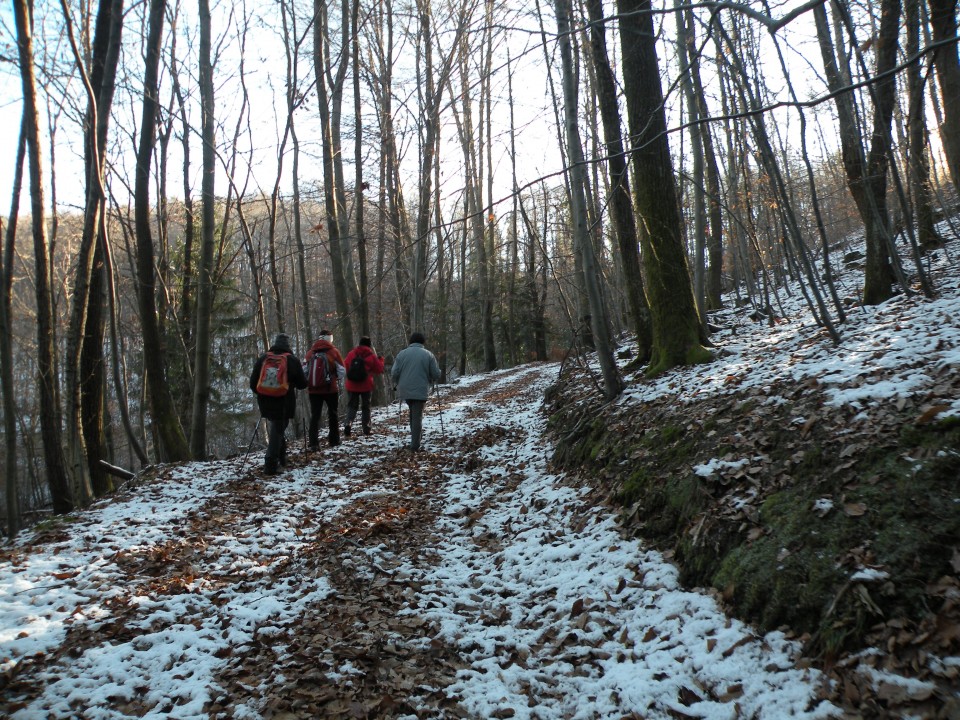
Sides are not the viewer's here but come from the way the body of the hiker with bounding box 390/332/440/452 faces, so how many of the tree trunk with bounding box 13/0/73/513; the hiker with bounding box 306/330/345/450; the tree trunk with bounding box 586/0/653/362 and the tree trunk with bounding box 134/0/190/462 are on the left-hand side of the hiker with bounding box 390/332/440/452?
3

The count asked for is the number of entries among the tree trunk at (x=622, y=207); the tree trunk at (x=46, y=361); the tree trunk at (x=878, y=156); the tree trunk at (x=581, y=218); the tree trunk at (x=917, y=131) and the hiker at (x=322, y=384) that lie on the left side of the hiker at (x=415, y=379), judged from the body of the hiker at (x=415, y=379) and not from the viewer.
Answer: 2

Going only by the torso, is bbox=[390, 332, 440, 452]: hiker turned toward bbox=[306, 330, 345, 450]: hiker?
no

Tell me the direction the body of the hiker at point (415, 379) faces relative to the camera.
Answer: away from the camera

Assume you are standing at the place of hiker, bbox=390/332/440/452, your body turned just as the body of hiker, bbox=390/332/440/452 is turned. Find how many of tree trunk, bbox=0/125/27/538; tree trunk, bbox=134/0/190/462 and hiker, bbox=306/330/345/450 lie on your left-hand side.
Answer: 3

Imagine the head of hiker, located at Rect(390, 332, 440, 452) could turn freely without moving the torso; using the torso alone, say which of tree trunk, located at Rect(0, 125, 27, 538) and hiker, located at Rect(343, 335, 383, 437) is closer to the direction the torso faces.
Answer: the hiker

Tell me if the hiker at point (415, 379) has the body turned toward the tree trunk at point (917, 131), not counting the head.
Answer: no

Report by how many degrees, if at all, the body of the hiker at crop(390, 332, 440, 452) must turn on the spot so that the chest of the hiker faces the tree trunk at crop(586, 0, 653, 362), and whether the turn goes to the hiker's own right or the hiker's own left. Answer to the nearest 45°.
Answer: approximately 90° to the hiker's own right

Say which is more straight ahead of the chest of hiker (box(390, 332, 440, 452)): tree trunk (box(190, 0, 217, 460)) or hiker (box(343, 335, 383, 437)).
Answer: the hiker

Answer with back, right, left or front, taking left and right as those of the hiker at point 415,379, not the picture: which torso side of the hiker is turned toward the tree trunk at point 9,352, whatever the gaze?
left

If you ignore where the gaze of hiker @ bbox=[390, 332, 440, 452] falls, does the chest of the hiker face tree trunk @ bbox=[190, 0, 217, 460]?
no

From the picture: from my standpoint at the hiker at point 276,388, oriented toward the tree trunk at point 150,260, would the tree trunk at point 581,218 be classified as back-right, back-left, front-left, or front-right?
back-right

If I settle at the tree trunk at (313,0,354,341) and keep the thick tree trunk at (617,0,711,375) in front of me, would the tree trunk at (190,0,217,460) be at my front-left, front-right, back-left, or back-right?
front-right

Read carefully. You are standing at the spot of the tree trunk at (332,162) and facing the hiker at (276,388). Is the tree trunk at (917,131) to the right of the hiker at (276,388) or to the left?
left
